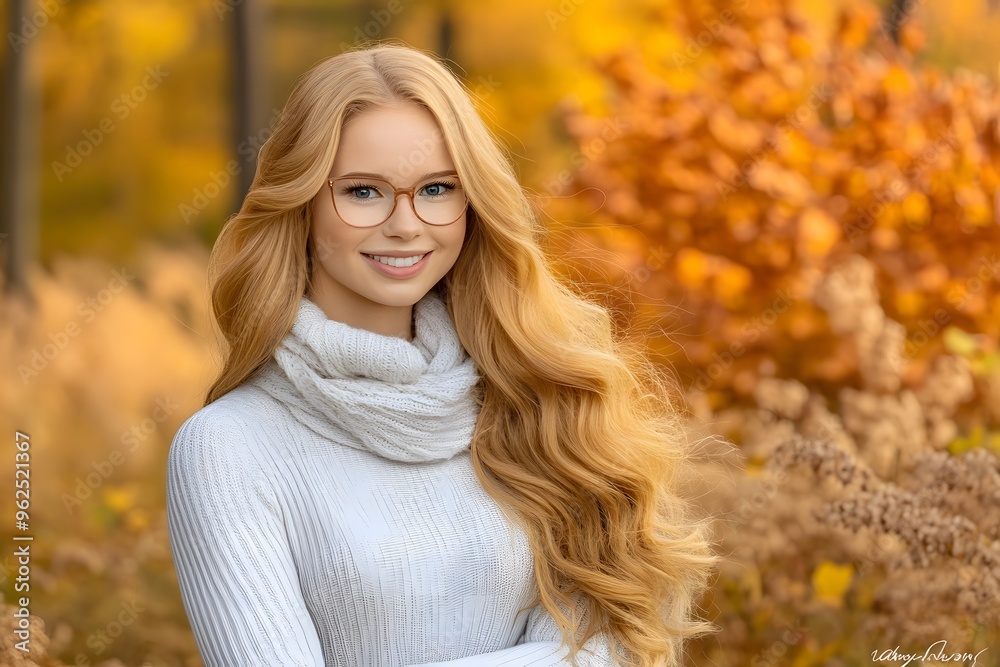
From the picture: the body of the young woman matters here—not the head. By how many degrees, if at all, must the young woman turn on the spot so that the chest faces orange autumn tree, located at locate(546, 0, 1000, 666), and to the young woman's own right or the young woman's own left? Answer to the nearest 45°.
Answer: approximately 90° to the young woman's own left

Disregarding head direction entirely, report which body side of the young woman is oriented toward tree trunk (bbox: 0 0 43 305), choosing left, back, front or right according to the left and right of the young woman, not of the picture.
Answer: back

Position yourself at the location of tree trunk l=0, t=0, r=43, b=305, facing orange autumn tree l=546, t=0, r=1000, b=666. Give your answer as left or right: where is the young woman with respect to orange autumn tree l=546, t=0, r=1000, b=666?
right

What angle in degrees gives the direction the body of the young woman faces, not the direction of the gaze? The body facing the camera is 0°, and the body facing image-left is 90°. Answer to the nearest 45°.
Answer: approximately 315°
